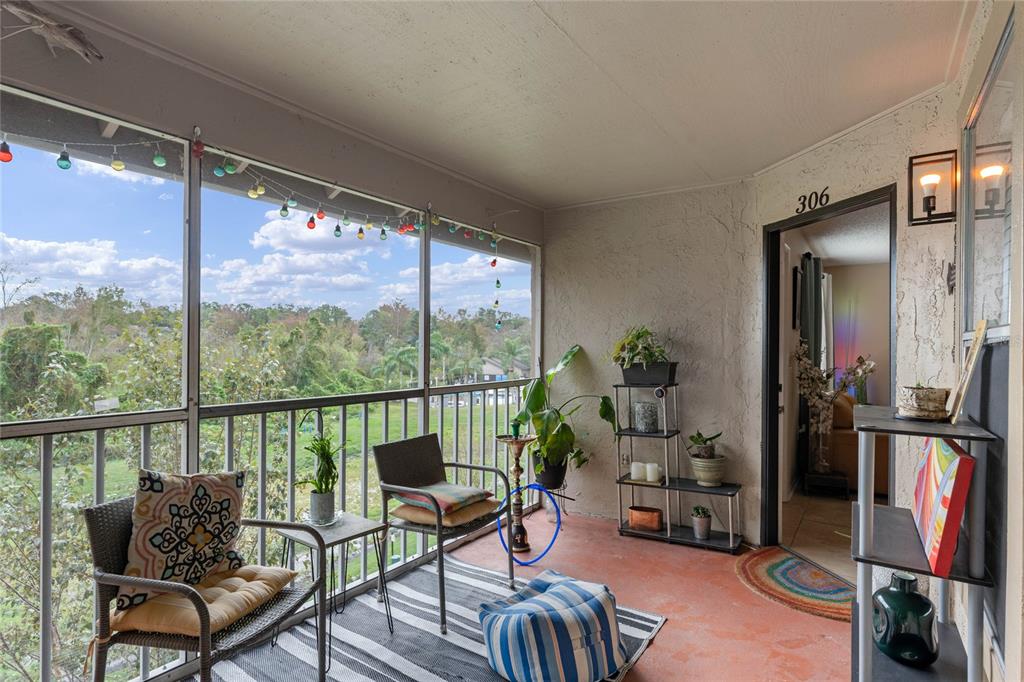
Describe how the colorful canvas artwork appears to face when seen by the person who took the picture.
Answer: facing the viewer and to the left of the viewer

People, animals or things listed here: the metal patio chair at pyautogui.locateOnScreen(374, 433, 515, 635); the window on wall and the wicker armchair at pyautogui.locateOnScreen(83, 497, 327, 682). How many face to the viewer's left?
1

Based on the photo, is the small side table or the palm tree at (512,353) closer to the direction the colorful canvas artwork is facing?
the small side table

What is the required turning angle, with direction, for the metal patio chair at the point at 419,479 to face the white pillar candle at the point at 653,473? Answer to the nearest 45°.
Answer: approximately 90° to its left

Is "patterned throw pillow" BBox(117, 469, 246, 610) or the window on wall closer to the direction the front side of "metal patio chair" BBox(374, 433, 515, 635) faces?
the window on wall

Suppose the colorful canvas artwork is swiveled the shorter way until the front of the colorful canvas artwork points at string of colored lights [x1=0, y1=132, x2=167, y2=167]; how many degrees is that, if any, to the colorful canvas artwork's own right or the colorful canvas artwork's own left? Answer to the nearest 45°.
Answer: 0° — it already faces it

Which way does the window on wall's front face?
to the viewer's left

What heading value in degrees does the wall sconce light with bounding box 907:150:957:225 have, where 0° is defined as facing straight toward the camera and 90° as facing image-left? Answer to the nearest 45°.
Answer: approximately 45°

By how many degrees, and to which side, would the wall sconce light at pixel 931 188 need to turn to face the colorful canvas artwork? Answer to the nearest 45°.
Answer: approximately 45° to its left

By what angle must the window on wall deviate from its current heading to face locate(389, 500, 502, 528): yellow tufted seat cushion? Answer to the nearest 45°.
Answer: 0° — it already faces it

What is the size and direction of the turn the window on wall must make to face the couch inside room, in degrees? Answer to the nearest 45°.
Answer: approximately 90° to its right

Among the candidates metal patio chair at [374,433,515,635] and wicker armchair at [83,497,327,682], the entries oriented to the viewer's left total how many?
0

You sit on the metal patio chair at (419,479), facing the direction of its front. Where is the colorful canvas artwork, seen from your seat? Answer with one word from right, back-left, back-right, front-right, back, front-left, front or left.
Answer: front

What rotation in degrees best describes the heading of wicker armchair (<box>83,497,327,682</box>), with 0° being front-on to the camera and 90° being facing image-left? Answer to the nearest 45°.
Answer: approximately 315°

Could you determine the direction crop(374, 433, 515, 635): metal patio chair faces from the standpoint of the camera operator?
facing the viewer and to the right of the viewer

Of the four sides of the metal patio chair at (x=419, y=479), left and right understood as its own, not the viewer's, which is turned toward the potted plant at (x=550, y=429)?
left

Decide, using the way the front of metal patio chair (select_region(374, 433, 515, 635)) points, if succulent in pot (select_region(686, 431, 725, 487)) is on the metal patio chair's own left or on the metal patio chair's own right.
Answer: on the metal patio chair's own left

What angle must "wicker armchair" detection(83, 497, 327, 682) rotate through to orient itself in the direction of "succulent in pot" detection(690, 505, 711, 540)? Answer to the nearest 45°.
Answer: approximately 45° to its left

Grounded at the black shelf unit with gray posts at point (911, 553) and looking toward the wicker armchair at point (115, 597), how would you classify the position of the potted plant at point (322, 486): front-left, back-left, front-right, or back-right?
front-right

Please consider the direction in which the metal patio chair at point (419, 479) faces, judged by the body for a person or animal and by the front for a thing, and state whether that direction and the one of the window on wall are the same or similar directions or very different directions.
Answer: very different directions
